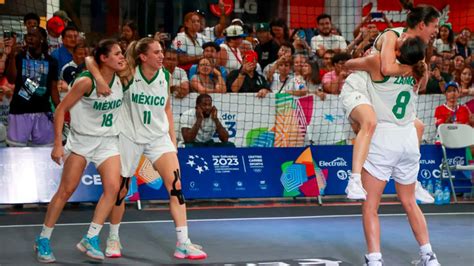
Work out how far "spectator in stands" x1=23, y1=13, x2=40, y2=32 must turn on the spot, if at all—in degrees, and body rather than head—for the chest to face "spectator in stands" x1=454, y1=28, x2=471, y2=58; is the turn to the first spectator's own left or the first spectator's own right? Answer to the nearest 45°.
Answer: approximately 90° to the first spectator's own left

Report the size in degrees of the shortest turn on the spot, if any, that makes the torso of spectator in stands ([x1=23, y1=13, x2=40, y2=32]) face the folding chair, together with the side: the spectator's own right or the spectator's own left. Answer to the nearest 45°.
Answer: approximately 90° to the spectator's own left

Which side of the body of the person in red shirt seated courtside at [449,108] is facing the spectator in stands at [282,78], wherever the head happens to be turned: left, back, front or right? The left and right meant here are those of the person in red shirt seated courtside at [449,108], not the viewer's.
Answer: right

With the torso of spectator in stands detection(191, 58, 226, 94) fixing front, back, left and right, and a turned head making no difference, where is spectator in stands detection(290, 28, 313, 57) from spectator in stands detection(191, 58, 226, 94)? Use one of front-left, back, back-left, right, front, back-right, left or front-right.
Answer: back-left

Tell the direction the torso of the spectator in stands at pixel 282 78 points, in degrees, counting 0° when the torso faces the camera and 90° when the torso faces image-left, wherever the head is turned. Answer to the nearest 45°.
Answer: approximately 0°
